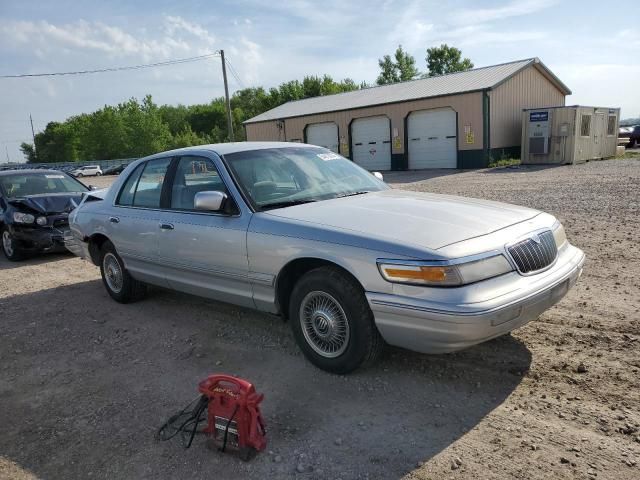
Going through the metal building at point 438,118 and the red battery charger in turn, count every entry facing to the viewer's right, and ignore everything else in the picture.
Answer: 0

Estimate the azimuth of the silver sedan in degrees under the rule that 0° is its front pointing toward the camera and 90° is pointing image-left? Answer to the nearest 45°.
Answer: approximately 315°

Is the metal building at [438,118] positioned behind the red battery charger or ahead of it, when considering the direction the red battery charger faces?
behind

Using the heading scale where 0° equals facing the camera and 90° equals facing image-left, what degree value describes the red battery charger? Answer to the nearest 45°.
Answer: approximately 45°

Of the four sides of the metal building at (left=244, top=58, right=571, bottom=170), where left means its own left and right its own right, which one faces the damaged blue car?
front

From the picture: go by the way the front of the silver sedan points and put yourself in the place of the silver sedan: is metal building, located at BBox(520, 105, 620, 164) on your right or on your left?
on your left

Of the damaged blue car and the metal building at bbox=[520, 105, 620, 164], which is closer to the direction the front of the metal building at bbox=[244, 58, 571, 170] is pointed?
the damaged blue car

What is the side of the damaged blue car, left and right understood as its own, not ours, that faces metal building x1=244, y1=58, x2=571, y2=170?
left

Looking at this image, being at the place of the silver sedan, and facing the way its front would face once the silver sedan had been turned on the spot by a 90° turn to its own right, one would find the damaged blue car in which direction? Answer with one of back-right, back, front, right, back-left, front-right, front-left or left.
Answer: right

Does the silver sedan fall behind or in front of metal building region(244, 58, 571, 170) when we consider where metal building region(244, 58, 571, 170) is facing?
in front

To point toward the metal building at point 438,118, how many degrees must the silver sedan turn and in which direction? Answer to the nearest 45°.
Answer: approximately 135° to its left

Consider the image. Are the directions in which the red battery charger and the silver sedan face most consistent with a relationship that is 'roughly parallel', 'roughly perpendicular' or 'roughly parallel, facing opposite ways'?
roughly perpendicular

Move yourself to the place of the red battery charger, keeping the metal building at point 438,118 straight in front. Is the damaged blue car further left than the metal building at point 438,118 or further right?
left
